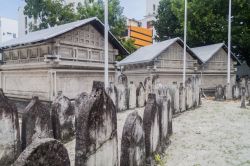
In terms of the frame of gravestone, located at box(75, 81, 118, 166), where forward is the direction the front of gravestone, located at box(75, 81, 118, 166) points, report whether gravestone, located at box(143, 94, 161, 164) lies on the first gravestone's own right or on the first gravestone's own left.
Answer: on the first gravestone's own left

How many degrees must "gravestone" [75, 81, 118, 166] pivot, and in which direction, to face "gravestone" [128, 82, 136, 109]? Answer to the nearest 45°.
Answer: approximately 135° to its left

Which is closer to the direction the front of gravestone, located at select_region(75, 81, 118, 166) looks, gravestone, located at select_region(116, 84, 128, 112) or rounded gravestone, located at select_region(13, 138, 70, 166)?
the rounded gravestone

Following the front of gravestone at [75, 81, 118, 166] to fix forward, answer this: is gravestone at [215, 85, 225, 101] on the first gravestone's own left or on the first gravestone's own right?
on the first gravestone's own left

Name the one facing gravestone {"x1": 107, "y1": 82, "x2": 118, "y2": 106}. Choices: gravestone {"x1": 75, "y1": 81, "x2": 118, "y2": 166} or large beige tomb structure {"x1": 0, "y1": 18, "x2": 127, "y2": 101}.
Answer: the large beige tomb structure

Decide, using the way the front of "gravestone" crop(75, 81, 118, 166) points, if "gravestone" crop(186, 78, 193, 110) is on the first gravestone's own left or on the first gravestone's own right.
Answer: on the first gravestone's own left

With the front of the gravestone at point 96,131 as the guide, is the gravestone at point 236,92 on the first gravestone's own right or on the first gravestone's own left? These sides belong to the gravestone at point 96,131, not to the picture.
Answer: on the first gravestone's own left
